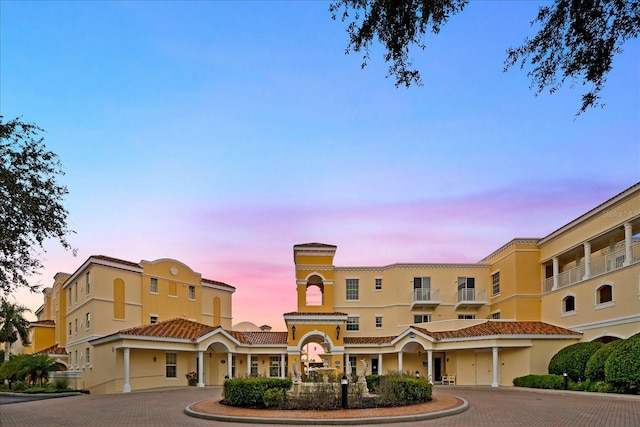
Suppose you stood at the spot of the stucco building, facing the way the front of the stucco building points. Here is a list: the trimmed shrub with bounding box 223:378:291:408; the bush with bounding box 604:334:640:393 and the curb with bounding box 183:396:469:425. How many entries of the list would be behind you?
0

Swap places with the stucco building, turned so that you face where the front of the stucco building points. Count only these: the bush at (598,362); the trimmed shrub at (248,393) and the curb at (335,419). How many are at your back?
0

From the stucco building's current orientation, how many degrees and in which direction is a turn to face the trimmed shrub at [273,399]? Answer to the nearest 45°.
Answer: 0° — it already faces it

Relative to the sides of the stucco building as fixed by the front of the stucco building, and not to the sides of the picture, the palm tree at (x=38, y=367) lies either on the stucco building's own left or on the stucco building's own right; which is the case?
on the stucco building's own right

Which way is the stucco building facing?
toward the camera

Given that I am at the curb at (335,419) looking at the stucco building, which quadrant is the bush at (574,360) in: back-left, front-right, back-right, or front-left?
front-right

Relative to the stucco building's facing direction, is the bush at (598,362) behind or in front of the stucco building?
in front

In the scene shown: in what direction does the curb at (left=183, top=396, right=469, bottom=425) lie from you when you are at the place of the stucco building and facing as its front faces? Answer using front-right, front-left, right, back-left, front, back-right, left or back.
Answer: front

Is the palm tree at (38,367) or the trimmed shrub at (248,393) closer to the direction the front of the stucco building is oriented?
the trimmed shrub

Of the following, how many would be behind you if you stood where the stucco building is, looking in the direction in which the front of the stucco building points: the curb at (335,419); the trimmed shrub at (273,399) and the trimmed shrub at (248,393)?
0

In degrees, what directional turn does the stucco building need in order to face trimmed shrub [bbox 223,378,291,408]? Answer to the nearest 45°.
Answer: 0° — it already faces it

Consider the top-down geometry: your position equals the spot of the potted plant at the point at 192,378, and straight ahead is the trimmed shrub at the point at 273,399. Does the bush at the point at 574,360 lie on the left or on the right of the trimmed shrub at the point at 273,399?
left
